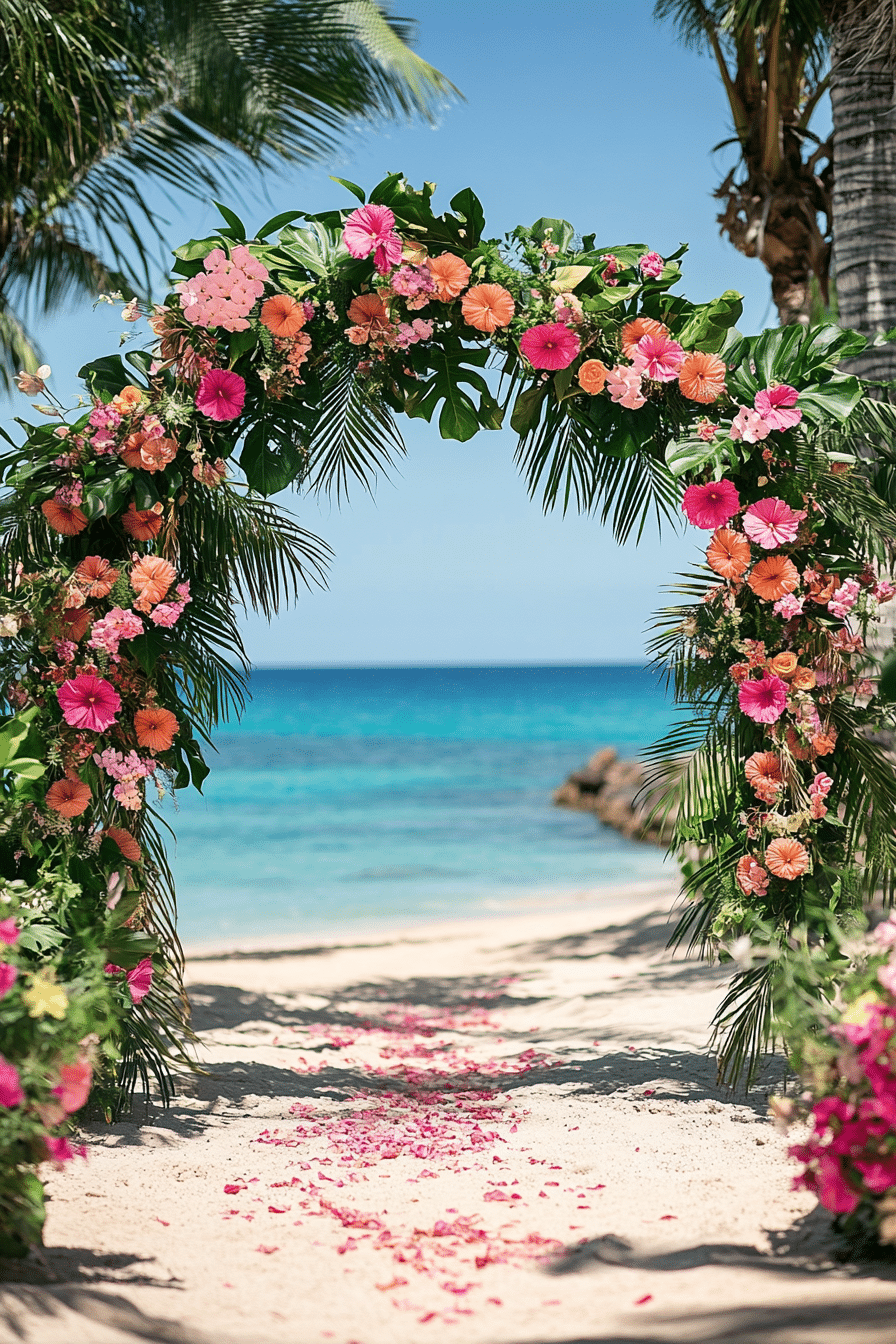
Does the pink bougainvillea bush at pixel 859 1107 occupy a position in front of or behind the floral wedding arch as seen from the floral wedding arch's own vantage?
in front

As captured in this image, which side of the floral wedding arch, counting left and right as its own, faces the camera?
front

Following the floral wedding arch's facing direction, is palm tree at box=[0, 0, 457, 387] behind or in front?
behind

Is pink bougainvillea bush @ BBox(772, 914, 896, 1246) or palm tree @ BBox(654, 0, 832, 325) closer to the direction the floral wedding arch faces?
the pink bougainvillea bush

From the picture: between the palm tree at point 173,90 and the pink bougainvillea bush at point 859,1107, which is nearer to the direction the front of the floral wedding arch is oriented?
the pink bougainvillea bush

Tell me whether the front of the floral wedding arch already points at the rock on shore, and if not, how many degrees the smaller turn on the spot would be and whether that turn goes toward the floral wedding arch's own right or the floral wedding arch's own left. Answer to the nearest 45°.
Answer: approximately 180°
